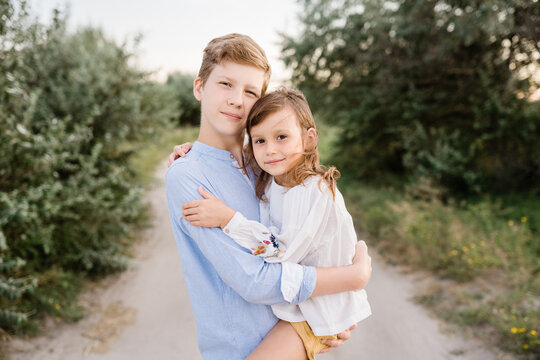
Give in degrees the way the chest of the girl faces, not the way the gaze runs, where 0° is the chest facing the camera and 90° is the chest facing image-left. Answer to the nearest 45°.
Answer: approximately 45°

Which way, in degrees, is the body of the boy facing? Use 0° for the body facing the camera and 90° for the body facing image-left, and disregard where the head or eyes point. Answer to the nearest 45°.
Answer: approximately 315°
